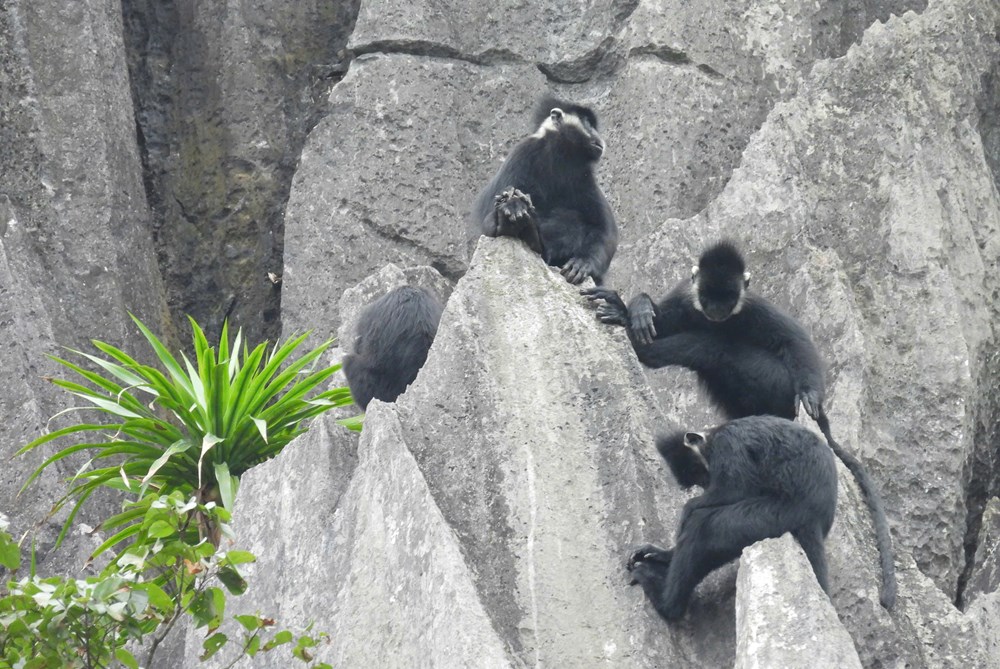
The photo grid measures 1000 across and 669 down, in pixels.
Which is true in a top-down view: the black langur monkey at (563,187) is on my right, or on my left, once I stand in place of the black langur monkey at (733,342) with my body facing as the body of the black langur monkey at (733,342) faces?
on my right

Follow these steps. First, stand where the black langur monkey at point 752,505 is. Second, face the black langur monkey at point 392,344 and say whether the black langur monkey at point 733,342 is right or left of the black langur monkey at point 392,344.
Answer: right

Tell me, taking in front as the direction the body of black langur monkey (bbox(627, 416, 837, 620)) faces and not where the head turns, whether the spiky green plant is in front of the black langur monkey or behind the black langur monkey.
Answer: in front

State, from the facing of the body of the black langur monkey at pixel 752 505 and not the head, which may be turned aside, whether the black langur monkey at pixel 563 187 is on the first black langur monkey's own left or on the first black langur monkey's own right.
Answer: on the first black langur monkey's own right

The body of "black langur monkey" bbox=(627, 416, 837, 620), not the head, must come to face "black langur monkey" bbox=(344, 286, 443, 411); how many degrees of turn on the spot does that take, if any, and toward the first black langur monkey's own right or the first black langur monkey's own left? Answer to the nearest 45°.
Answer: approximately 45° to the first black langur monkey's own right

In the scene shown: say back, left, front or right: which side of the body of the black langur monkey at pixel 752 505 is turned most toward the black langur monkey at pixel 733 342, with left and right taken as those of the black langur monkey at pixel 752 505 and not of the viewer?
right

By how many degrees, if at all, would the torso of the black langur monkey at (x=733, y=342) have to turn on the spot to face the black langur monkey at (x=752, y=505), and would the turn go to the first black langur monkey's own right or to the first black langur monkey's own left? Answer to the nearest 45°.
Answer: approximately 45° to the first black langur monkey's own left

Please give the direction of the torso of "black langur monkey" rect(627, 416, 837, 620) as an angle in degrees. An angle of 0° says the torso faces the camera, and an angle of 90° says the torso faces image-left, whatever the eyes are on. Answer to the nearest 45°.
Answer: approximately 90°

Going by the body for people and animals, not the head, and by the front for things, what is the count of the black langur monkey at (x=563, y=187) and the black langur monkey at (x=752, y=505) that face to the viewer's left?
1
